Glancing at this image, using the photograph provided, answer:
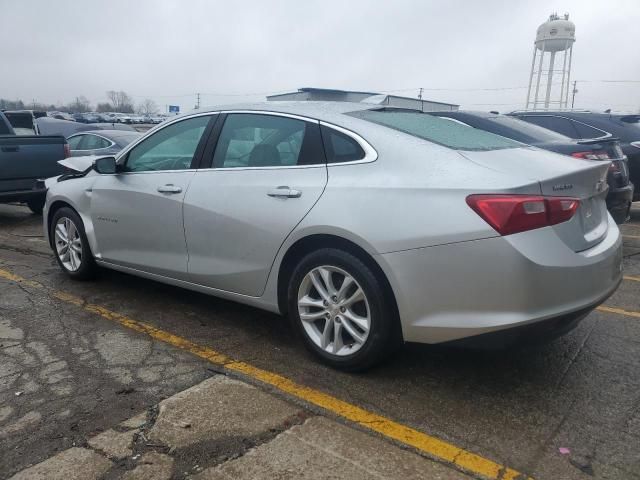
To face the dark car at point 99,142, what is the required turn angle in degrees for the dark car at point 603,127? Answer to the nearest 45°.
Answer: approximately 45° to its left

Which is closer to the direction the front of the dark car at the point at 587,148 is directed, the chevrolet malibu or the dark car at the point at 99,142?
the dark car

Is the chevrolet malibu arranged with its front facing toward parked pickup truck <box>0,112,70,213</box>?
yes

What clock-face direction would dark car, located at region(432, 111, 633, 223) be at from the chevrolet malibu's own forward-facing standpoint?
The dark car is roughly at 3 o'clock from the chevrolet malibu.

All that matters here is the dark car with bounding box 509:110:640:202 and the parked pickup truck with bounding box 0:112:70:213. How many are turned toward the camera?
0

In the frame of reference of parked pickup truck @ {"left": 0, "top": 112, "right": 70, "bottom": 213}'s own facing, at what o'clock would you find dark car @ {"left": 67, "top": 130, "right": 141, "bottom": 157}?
The dark car is roughly at 4 o'clock from the parked pickup truck.

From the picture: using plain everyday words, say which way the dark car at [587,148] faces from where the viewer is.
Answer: facing away from the viewer and to the left of the viewer

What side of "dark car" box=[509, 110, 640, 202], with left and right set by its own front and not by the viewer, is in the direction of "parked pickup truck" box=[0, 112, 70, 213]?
left

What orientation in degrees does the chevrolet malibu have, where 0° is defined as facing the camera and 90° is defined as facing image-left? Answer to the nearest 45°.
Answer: approximately 135°

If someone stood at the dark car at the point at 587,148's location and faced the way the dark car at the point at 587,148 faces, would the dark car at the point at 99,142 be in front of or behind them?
in front
